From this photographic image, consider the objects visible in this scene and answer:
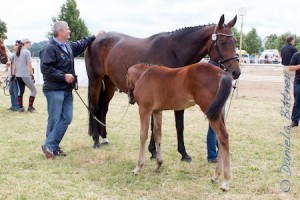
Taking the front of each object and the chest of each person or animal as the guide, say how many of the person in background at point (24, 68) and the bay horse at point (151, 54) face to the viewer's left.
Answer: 0

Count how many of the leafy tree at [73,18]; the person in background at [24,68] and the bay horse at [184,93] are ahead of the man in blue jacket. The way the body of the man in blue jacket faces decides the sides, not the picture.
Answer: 1

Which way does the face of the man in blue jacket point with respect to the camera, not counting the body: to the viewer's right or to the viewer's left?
to the viewer's right

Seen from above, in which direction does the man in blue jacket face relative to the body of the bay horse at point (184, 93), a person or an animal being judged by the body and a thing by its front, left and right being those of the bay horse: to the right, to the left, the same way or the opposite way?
the opposite way

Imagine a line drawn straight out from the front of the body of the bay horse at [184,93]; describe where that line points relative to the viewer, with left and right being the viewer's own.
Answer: facing away from the viewer and to the left of the viewer

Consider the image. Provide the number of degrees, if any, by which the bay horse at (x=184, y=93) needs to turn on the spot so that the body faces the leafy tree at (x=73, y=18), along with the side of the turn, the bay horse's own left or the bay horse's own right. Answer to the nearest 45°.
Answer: approximately 45° to the bay horse's own right

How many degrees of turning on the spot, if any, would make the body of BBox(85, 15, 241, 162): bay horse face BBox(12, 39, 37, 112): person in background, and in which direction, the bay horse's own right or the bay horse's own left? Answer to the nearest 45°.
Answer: approximately 180°

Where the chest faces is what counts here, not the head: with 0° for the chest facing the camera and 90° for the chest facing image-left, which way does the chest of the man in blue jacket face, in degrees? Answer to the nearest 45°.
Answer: approximately 315°

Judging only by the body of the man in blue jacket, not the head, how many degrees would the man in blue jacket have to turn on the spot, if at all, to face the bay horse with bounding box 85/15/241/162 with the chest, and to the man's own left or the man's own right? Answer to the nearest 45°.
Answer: approximately 45° to the man's own left

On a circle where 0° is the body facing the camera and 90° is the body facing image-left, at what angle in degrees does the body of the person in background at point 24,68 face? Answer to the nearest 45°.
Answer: approximately 225°

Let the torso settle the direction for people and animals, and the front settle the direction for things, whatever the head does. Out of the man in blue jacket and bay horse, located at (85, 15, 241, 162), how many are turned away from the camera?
0

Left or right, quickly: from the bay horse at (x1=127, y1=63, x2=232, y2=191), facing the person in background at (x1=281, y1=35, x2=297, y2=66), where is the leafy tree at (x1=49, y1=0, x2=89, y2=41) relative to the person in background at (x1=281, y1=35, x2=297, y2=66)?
left

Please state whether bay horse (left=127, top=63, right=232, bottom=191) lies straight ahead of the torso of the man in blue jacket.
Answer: yes

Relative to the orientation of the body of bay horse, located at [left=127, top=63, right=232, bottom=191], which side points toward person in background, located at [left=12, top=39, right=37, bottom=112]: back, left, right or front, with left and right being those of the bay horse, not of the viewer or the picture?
front

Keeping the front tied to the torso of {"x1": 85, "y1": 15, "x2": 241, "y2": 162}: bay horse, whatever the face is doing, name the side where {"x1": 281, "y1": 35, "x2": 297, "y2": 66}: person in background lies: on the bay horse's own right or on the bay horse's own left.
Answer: on the bay horse's own left

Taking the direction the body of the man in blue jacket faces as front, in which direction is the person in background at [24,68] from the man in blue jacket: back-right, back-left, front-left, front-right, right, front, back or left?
back-left

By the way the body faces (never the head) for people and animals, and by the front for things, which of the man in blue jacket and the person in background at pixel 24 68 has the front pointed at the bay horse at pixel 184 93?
the man in blue jacket
